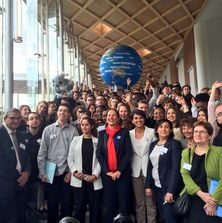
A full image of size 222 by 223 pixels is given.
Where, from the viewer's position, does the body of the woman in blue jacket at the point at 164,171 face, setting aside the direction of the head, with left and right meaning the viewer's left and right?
facing the viewer and to the left of the viewer

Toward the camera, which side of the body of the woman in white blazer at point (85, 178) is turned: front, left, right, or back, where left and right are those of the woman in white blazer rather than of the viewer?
front

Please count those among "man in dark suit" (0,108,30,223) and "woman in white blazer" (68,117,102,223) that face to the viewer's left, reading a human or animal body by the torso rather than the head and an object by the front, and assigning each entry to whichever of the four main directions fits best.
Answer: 0

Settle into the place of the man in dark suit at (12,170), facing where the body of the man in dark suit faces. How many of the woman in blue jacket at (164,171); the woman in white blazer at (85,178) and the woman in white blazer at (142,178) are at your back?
0

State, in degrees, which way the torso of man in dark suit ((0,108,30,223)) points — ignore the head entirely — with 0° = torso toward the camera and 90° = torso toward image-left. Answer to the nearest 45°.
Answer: approximately 315°

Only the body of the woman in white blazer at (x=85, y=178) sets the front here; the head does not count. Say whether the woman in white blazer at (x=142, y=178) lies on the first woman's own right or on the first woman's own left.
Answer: on the first woman's own left

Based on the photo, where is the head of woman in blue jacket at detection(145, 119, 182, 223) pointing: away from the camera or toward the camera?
toward the camera

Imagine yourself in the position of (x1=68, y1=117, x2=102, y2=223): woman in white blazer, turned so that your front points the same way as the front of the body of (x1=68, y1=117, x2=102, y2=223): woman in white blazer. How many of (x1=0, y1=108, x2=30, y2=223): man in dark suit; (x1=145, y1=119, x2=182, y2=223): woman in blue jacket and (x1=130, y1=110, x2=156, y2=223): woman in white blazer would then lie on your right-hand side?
1

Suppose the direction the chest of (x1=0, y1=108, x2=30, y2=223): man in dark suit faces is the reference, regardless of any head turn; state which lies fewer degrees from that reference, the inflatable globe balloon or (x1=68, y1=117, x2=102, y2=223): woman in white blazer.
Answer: the woman in white blazer

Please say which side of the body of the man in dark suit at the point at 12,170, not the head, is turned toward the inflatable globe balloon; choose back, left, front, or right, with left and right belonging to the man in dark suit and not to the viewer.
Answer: left
